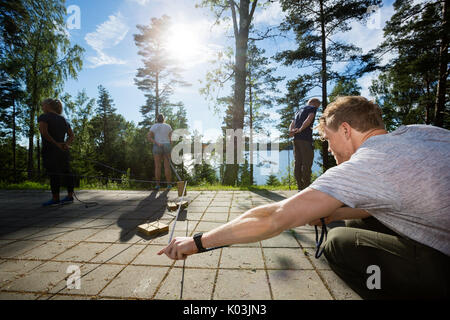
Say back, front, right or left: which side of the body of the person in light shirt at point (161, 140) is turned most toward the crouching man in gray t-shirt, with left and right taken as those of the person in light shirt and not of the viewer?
back

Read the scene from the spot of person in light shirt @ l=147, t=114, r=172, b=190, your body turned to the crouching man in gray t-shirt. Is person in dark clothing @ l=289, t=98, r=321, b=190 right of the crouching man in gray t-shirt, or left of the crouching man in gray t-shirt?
left

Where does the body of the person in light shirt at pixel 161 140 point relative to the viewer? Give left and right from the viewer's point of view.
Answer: facing away from the viewer

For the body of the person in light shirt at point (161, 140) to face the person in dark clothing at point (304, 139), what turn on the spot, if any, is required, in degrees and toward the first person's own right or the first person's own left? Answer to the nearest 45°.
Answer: approximately 135° to the first person's own right

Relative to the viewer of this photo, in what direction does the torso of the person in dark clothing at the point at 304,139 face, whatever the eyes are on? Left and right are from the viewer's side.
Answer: facing away from the viewer and to the right of the viewer

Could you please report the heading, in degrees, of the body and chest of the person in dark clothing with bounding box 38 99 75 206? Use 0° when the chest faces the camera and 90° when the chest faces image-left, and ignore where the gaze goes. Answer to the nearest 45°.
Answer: approximately 135°

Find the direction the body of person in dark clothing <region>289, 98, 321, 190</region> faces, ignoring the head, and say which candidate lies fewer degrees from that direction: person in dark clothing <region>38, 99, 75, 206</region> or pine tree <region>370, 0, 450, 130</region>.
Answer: the pine tree

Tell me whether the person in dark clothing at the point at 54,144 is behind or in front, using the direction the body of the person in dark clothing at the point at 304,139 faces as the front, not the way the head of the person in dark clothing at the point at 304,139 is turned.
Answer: behind

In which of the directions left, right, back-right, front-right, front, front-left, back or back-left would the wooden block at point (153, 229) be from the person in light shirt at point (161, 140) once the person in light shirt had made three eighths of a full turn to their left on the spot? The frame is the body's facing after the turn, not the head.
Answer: front-left
